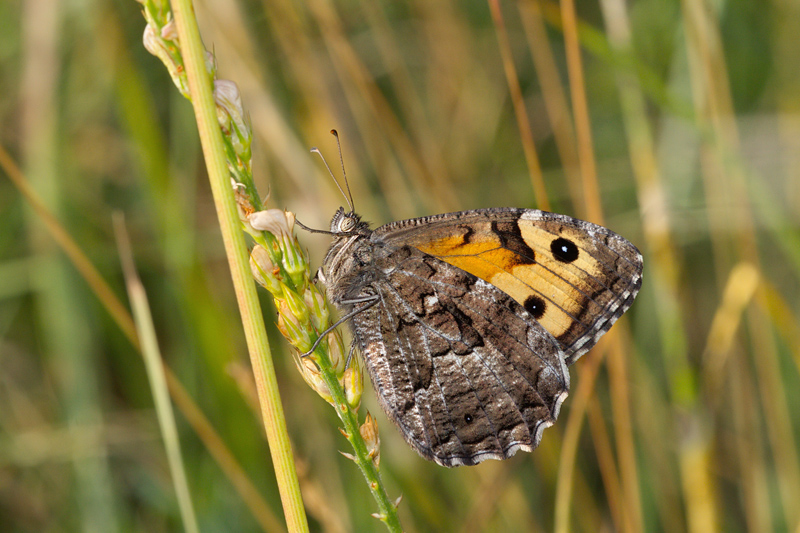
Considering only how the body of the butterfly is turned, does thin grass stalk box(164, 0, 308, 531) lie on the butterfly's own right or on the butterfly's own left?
on the butterfly's own left

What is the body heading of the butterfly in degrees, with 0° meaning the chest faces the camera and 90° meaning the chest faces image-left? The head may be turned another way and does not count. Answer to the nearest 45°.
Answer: approximately 90°
